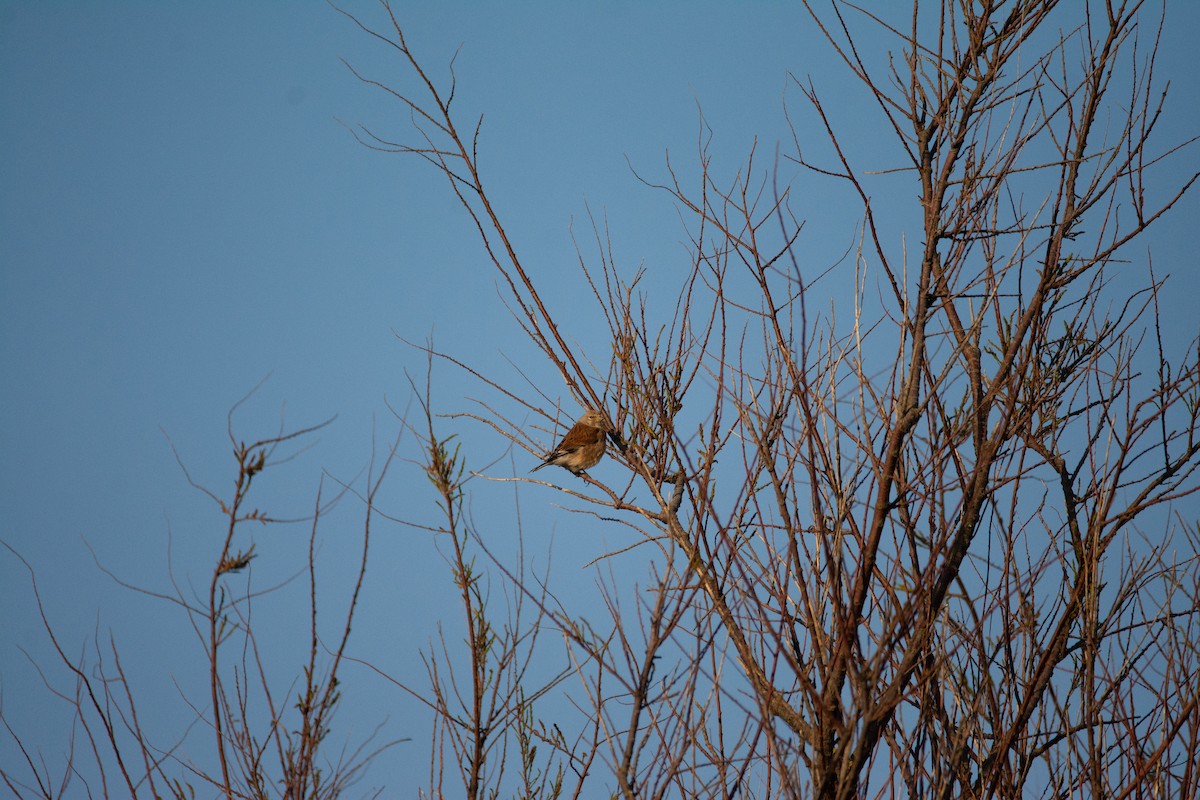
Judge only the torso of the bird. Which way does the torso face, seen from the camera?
to the viewer's right
